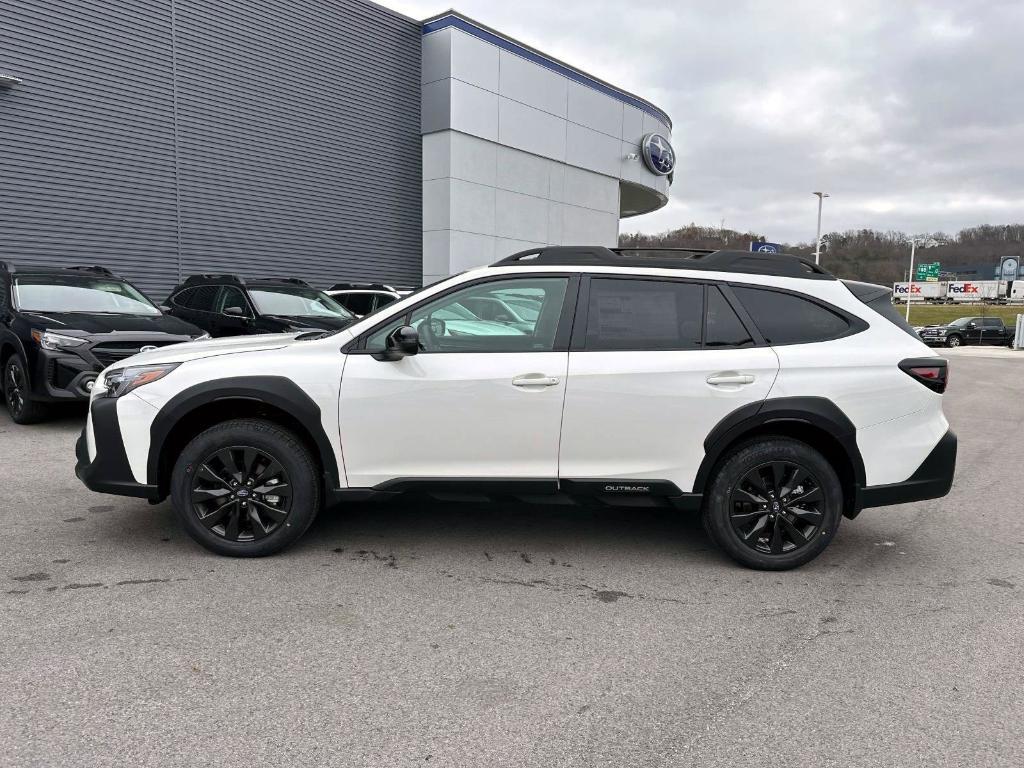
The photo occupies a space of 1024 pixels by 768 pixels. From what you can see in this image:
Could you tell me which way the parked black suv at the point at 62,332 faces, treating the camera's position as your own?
facing the viewer and to the right of the viewer

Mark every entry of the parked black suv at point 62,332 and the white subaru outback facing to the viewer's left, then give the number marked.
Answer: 1

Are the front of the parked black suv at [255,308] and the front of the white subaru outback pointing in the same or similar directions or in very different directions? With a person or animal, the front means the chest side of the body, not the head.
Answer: very different directions

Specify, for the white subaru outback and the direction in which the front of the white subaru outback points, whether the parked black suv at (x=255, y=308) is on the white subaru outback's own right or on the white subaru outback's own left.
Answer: on the white subaru outback's own right

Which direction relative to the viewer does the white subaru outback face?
to the viewer's left

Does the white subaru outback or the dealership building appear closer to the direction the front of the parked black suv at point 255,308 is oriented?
the white subaru outback

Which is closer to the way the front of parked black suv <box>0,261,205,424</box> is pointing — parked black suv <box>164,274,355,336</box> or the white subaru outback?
the white subaru outback

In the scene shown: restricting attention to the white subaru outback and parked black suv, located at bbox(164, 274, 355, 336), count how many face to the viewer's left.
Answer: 1

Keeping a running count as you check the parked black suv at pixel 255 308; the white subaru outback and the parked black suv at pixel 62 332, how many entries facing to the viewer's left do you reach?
1

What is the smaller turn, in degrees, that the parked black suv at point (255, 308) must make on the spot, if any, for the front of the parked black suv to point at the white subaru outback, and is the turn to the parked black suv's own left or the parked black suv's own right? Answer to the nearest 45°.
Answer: approximately 45° to the parked black suv's own right

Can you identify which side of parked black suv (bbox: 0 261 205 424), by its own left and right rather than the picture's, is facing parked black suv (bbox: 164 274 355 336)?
left

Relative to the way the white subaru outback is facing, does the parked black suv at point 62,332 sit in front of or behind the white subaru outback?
in front

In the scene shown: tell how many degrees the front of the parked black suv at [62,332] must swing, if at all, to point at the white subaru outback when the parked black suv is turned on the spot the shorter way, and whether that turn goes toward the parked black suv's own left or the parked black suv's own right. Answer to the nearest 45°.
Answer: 0° — it already faces it
